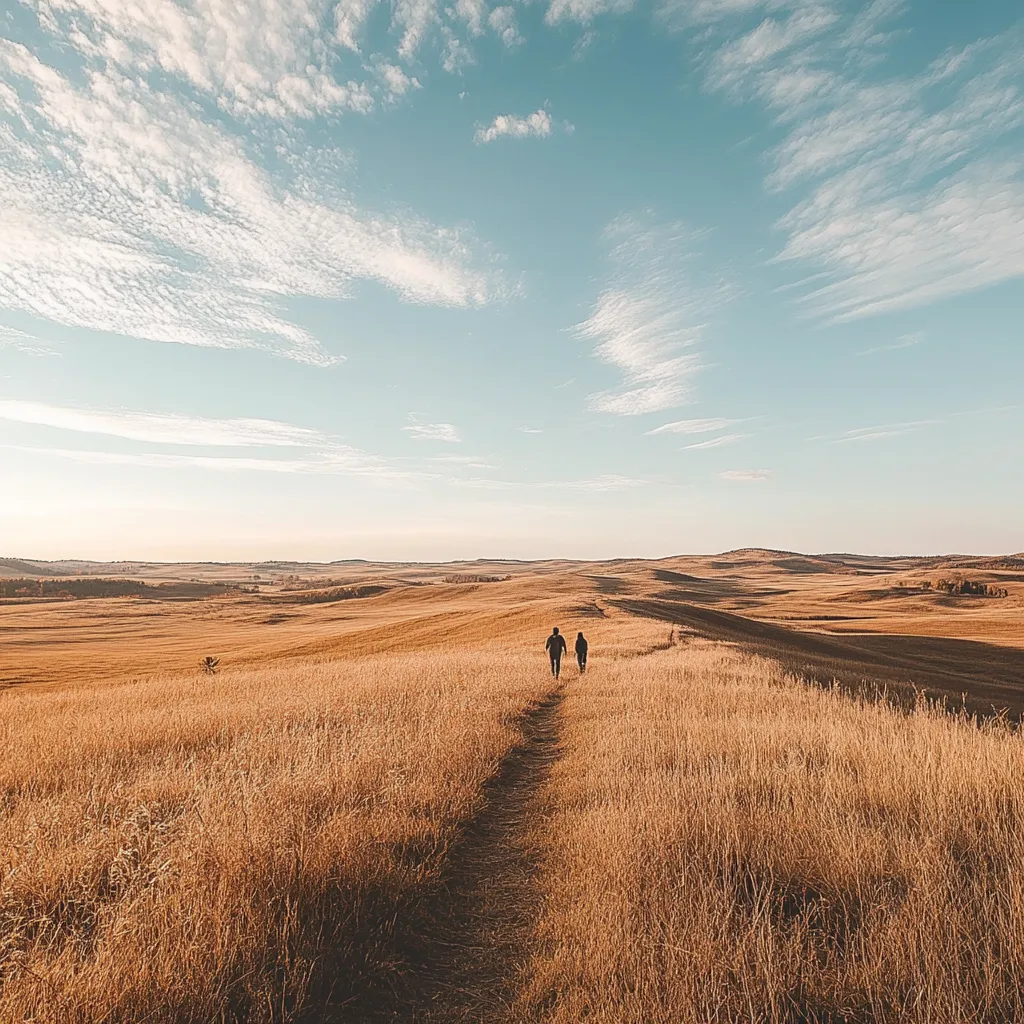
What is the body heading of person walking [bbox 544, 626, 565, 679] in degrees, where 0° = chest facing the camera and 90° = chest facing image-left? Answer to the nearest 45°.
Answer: approximately 180°
